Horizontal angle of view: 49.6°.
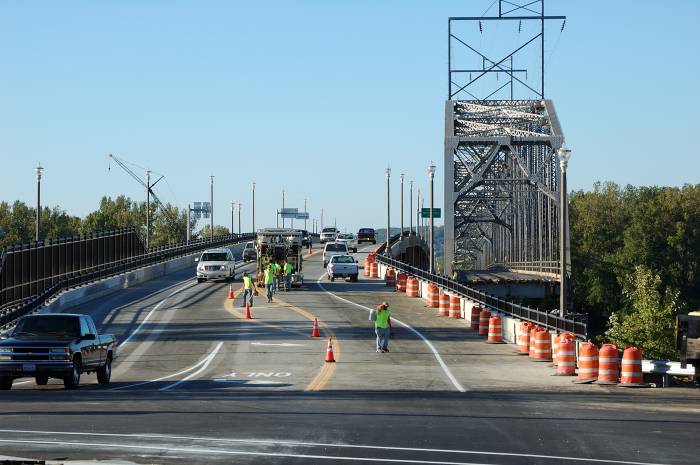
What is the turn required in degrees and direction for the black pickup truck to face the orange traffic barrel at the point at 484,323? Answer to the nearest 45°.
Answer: approximately 180°

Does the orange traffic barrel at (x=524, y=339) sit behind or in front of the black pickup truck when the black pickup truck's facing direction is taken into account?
behind

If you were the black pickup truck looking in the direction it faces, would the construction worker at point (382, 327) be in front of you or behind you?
behind

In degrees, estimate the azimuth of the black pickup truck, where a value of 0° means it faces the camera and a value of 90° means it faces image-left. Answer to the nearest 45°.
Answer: approximately 45°

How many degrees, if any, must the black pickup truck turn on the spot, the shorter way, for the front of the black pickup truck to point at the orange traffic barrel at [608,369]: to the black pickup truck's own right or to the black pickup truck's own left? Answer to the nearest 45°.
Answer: approximately 135° to the black pickup truck's own left

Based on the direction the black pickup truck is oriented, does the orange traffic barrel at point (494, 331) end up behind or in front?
behind

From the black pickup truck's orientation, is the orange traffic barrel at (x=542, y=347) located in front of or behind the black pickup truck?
behind

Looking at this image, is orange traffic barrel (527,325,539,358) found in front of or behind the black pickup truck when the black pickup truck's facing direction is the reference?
behind

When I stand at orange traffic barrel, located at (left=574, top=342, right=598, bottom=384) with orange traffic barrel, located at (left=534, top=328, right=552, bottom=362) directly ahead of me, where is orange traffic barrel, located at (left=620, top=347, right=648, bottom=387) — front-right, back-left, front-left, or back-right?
back-right
